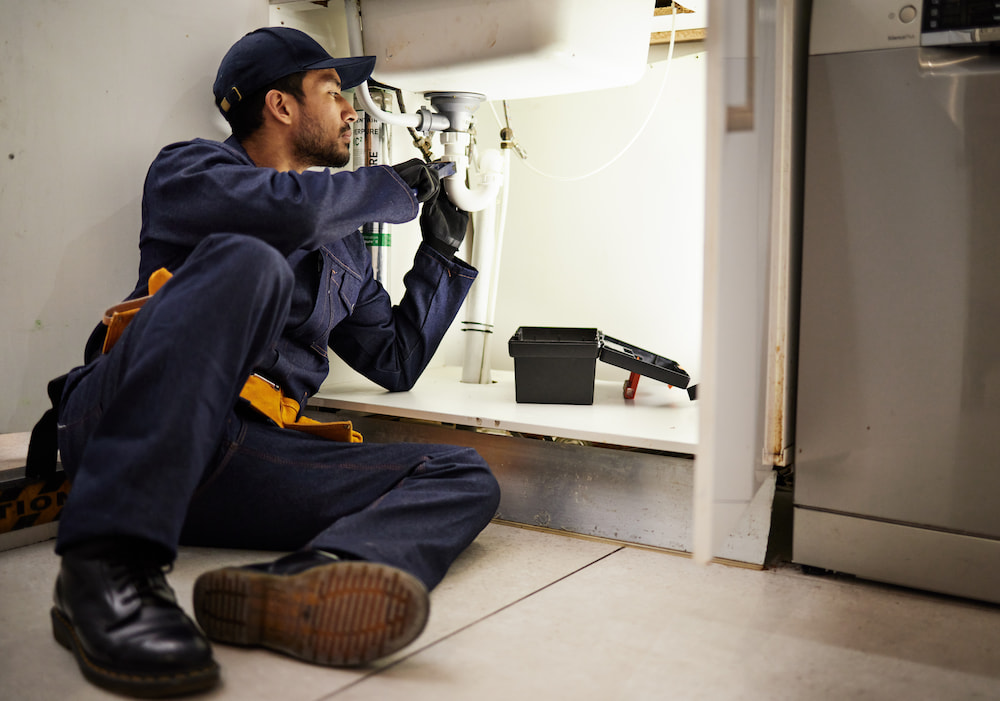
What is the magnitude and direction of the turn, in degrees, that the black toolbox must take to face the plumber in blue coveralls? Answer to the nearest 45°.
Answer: approximately 45° to its left

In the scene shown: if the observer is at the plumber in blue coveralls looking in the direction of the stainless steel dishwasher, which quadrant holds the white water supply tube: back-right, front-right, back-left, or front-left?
front-left

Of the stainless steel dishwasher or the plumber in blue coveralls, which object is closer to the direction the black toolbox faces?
the plumber in blue coveralls

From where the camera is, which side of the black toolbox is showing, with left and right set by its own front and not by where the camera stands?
left

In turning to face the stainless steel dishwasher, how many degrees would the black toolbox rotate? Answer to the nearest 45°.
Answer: approximately 135° to its left
